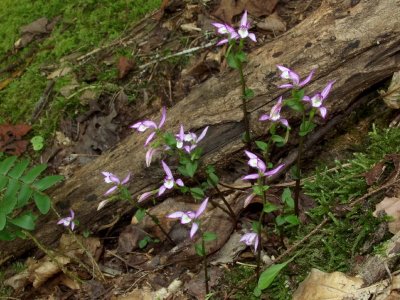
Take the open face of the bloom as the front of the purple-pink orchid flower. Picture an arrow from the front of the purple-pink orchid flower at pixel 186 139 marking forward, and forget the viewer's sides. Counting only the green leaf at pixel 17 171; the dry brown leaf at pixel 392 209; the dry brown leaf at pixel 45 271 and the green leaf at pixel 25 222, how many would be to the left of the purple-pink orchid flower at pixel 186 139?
1

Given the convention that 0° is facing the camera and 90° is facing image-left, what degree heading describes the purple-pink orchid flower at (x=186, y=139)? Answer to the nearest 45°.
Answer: approximately 45°

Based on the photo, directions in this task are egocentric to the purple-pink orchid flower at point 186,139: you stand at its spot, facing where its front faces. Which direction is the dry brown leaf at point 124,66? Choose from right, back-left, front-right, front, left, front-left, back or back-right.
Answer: back-right

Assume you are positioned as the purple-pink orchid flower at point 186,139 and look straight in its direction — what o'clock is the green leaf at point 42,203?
The green leaf is roughly at 2 o'clock from the purple-pink orchid flower.

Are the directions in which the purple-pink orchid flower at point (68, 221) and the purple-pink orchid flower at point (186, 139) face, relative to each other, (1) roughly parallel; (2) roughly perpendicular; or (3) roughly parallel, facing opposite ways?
roughly parallel

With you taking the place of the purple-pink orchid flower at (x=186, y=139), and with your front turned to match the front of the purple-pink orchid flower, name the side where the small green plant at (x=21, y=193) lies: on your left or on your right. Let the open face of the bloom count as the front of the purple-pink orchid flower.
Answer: on your right

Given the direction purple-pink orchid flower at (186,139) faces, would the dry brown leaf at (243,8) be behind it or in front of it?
behind

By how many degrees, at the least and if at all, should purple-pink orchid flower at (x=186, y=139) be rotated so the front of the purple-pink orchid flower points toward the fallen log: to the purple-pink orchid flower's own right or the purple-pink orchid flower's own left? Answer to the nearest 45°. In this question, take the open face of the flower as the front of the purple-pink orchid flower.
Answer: approximately 180°

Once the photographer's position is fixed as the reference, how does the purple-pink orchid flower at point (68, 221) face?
facing the viewer and to the left of the viewer

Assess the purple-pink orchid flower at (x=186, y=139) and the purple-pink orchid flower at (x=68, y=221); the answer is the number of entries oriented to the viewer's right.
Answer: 0

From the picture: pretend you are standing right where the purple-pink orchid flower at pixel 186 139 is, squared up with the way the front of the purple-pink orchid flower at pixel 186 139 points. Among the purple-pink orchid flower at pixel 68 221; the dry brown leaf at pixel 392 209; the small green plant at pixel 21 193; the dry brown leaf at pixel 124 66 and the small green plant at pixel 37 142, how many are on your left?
1

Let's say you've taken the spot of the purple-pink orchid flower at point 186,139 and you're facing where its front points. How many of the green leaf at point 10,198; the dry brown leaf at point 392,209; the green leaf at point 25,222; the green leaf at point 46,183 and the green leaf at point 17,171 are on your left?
1
